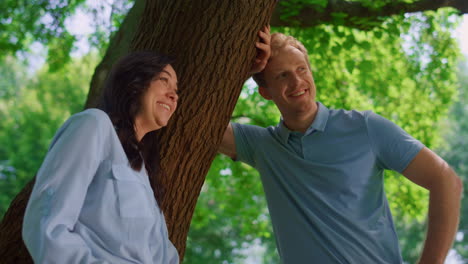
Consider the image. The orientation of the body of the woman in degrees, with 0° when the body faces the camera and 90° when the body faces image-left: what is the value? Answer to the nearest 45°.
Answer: approximately 315°

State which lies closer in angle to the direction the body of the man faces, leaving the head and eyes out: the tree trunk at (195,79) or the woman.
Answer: the woman

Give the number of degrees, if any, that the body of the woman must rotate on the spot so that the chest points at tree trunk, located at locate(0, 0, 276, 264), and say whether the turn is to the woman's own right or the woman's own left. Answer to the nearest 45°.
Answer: approximately 90° to the woman's own left

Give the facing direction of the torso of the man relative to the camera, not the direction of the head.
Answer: toward the camera

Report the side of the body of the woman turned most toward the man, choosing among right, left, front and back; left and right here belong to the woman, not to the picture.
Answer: front

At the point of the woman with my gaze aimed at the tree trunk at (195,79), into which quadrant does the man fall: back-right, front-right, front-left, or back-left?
front-right

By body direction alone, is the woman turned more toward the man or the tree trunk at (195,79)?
the man

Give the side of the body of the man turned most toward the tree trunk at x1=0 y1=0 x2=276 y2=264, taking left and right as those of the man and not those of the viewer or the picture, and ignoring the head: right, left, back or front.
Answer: right

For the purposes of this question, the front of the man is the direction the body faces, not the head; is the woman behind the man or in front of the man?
in front

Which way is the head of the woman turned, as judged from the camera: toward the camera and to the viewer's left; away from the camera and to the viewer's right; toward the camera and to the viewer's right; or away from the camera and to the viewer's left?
toward the camera and to the viewer's right

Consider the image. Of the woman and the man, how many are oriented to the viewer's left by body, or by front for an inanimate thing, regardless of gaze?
0
